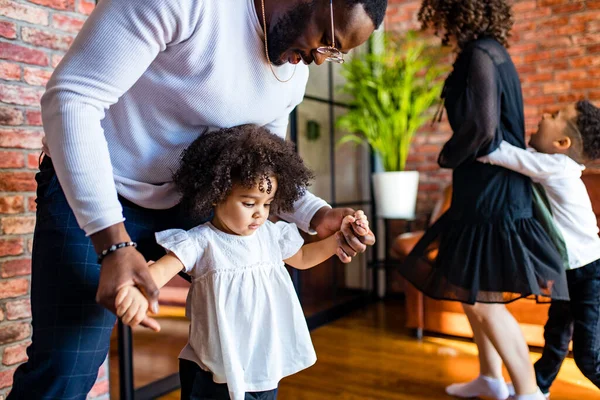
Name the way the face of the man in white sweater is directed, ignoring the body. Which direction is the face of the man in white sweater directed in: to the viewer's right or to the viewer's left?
to the viewer's right

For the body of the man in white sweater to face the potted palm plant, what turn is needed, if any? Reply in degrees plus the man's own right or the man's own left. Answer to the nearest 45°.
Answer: approximately 90° to the man's own left

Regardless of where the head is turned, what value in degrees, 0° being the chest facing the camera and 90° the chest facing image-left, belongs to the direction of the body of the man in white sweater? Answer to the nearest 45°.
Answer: approximately 315°

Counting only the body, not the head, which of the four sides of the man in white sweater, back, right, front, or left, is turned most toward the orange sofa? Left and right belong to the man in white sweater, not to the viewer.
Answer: left

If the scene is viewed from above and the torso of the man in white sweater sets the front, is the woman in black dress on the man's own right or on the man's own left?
on the man's own left

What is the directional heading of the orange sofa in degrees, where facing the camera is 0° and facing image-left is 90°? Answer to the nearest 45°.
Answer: approximately 45°
